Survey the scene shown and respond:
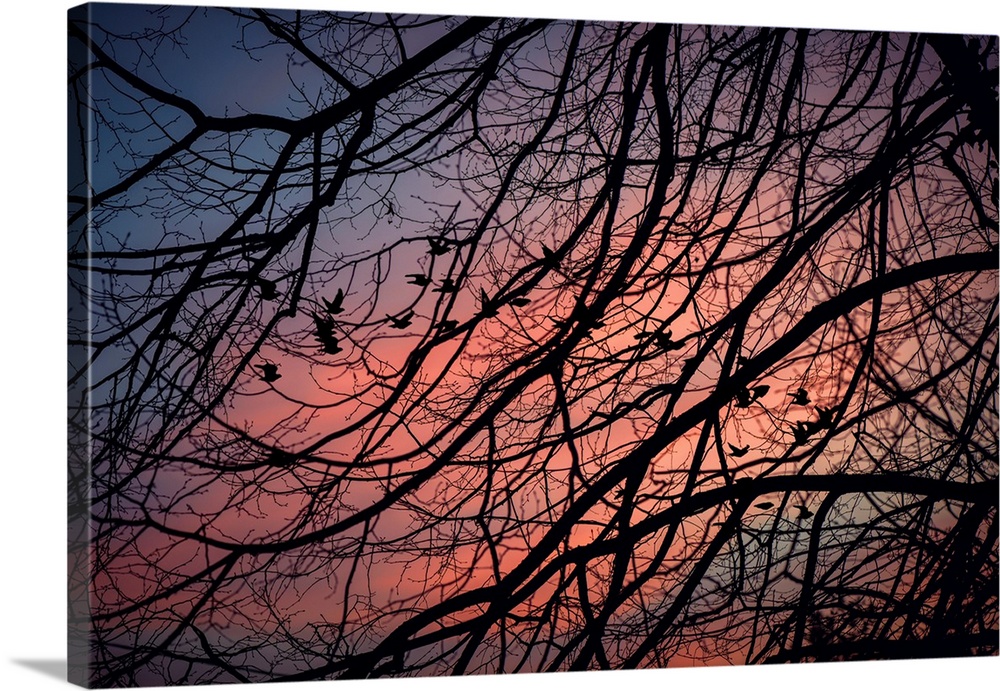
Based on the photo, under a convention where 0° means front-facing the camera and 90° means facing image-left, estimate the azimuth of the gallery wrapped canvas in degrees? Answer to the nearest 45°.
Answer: approximately 315°
